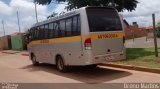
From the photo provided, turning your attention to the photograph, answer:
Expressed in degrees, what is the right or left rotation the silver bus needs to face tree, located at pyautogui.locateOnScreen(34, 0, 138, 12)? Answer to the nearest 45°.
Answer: approximately 45° to its right

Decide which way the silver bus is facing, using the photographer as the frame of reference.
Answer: facing away from the viewer and to the left of the viewer
